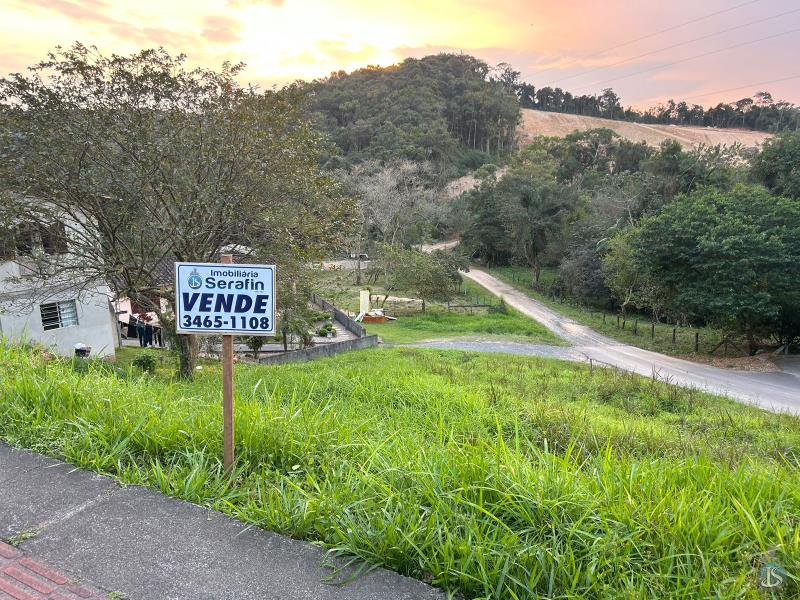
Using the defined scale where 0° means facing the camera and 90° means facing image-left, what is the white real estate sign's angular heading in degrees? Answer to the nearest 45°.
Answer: approximately 0°

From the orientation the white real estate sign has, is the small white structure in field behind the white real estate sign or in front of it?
behind

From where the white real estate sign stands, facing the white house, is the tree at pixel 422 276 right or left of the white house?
right

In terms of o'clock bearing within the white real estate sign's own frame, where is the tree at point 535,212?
The tree is roughly at 7 o'clock from the white real estate sign.

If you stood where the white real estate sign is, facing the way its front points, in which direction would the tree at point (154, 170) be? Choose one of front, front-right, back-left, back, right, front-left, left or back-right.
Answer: back

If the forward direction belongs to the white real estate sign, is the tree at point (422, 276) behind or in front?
behind

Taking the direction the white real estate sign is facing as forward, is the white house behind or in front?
behind

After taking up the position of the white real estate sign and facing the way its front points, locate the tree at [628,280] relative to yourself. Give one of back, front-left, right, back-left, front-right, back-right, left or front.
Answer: back-left
